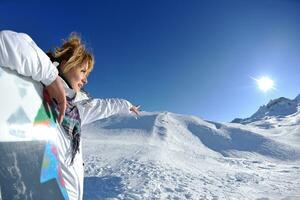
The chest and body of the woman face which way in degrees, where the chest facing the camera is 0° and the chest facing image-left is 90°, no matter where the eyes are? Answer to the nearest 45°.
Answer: approximately 315°
